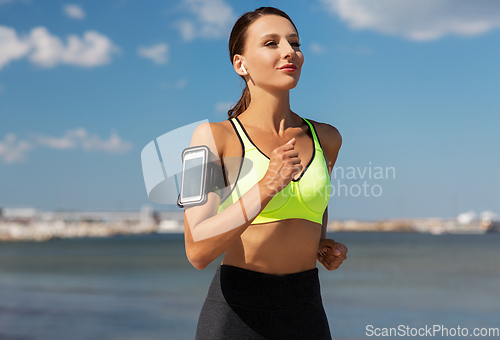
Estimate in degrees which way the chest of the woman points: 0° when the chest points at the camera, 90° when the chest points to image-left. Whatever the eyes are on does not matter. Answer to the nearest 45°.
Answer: approximately 315°

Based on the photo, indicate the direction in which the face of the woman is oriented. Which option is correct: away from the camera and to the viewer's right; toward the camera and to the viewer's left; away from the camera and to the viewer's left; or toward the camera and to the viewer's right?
toward the camera and to the viewer's right
